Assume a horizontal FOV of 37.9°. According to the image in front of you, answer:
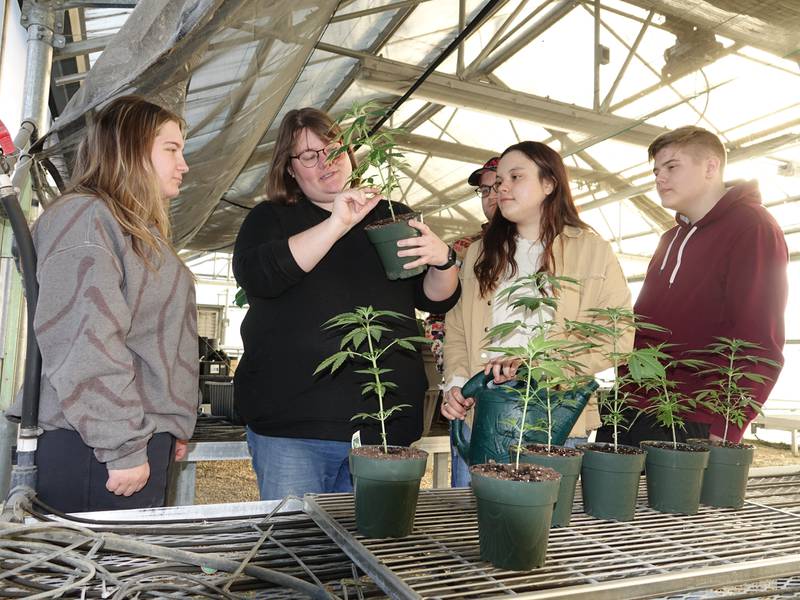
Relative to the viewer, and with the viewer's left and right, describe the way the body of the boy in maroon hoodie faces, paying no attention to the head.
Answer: facing the viewer and to the left of the viewer

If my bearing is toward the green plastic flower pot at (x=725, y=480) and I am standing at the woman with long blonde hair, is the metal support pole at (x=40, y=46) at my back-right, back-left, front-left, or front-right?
back-left

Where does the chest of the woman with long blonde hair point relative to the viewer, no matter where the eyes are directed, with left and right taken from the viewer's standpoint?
facing to the right of the viewer

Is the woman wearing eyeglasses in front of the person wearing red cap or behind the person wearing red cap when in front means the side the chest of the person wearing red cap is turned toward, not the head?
in front

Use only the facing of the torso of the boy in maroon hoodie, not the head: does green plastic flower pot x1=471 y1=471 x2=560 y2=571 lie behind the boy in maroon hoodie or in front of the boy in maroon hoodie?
in front

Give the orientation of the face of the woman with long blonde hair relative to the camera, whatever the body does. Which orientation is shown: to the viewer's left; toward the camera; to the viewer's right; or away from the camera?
to the viewer's right

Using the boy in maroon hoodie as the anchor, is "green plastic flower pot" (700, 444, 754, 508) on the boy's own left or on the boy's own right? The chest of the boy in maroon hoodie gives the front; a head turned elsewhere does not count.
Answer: on the boy's own left

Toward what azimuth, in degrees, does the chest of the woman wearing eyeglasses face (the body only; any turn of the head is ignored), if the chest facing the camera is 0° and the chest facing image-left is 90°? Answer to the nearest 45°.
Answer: approximately 315°

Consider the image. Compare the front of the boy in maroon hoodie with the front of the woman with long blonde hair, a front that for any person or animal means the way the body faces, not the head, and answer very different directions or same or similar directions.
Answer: very different directions

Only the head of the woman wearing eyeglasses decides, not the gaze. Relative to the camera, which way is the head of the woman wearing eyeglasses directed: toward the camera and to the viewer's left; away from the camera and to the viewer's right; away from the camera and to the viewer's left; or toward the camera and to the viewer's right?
toward the camera and to the viewer's right
